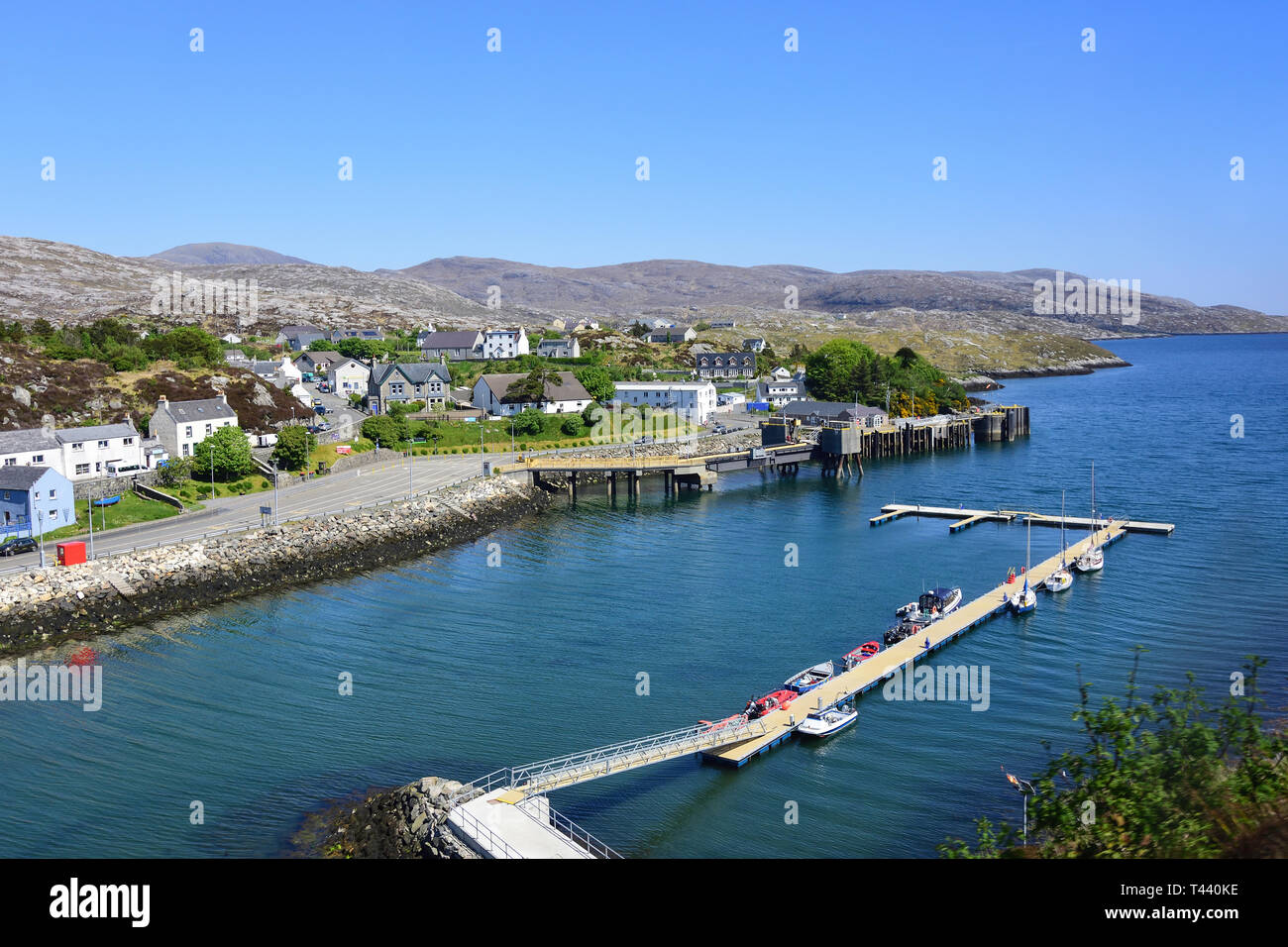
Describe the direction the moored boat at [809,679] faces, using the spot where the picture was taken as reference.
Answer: facing away from the viewer and to the right of the viewer

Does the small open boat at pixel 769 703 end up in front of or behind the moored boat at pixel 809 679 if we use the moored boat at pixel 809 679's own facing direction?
behind

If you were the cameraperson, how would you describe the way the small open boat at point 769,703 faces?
facing away from the viewer and to the right of the viewer

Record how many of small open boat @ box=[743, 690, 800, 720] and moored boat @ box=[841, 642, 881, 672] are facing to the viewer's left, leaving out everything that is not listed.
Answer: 0

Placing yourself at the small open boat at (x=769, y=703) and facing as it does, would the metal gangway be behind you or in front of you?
behind

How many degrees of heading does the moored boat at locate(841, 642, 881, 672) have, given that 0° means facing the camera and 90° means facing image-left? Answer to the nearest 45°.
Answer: approximately 225°

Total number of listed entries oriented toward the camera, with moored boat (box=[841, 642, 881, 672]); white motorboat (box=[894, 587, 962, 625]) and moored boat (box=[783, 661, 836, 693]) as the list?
0
